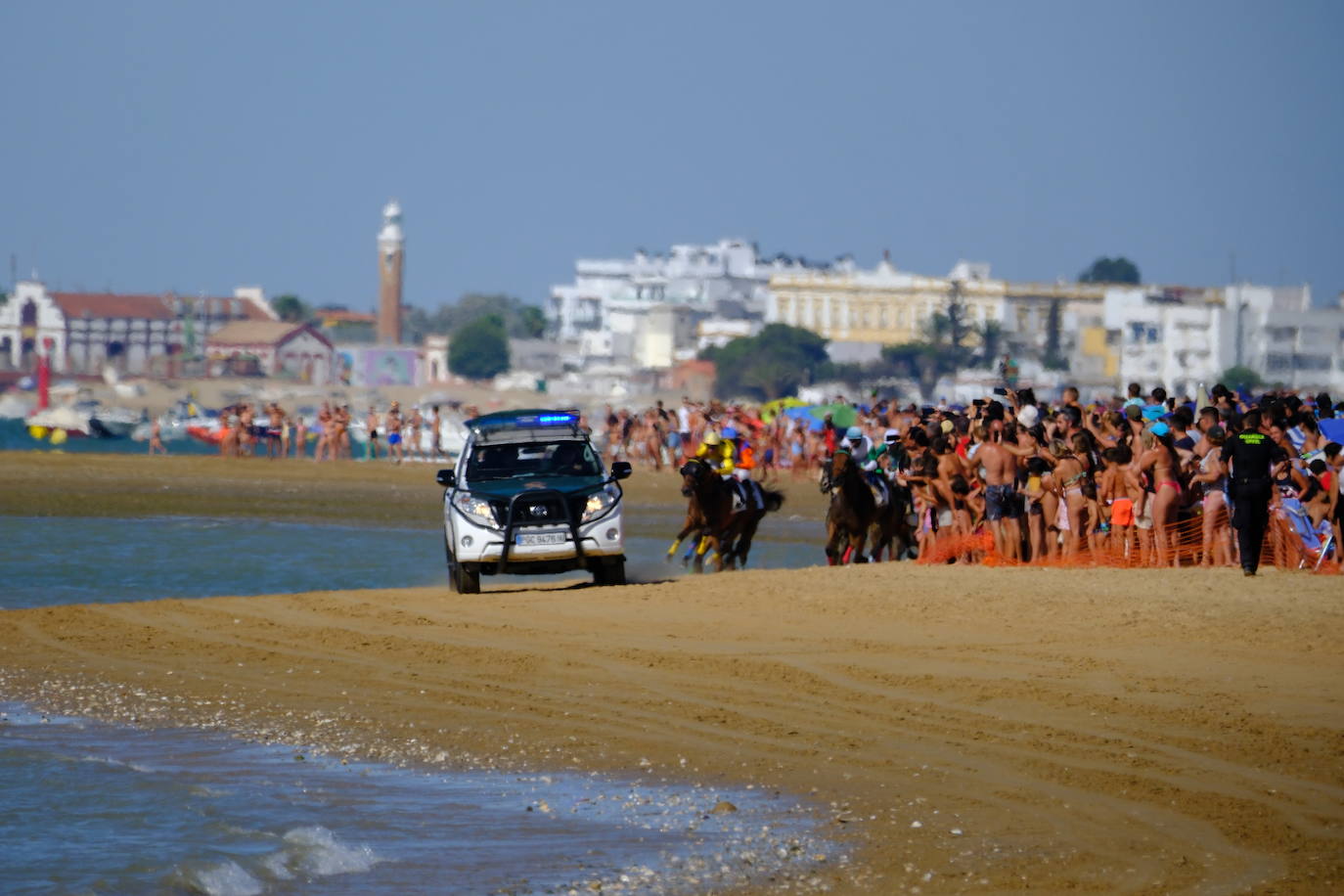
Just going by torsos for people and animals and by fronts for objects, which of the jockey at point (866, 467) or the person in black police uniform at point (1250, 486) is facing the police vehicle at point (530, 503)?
the jockey

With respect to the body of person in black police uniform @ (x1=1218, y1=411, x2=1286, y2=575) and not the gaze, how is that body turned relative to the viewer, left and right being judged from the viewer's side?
facing away from the viewer

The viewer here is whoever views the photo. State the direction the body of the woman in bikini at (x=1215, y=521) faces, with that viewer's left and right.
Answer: facing to the left of the viewer

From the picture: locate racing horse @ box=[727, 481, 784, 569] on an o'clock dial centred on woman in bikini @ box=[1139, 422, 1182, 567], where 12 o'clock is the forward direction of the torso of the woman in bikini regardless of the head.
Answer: The racing horse is roughly at 1 o'clock from the woman in bikini.

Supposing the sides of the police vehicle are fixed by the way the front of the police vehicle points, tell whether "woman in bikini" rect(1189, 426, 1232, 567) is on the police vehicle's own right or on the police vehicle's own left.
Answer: on the police vehicle's own left

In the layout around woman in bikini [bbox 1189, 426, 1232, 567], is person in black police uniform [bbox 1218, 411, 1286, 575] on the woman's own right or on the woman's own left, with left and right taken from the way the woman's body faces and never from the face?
on the woman's own left

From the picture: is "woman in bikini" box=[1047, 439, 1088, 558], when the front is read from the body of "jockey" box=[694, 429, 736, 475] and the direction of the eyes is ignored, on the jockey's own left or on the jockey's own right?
on the jockey's own left

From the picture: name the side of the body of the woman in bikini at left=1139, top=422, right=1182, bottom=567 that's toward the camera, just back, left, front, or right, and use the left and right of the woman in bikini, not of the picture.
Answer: left
